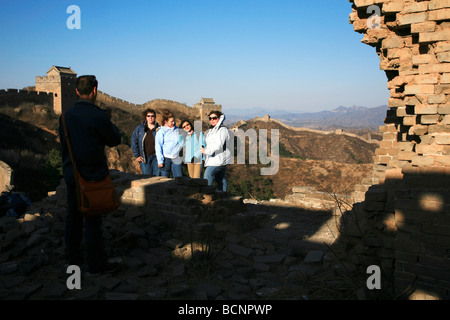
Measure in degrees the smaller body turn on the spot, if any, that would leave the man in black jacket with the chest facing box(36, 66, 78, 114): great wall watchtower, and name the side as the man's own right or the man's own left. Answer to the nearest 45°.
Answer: approximately 45° to the man's own left

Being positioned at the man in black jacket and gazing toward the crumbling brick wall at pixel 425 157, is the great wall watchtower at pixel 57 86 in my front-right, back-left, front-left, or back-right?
back-left

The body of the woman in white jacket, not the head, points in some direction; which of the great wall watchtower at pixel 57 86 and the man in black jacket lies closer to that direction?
the man in black jacket

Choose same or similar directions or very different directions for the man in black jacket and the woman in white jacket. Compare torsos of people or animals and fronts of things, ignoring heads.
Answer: very different directions

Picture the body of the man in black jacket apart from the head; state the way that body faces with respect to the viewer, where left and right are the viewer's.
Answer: facing away from the viewer and to the right of the viewer

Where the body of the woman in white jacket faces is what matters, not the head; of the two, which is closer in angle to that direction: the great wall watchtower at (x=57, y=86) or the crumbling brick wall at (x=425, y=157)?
the crumbling brick wall

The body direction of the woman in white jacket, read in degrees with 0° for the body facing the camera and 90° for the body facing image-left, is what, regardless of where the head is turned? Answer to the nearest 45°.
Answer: approximately 45°

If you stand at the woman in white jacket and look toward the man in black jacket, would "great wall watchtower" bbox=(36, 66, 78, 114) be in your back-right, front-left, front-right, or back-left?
back-right

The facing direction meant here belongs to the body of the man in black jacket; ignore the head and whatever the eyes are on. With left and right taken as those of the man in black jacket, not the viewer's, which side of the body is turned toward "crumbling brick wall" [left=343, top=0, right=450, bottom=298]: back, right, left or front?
right

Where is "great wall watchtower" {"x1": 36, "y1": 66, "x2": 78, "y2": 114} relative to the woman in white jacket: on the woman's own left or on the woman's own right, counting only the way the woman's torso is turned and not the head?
on the woman's own right
